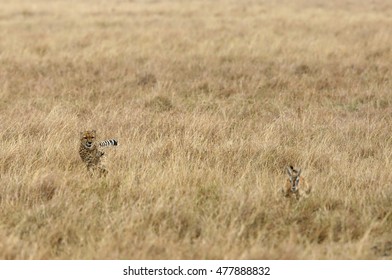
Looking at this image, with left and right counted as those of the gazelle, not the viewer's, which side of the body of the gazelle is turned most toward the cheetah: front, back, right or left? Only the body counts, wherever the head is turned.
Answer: right

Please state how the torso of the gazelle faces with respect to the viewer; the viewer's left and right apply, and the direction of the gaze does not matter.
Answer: facing the viewer
